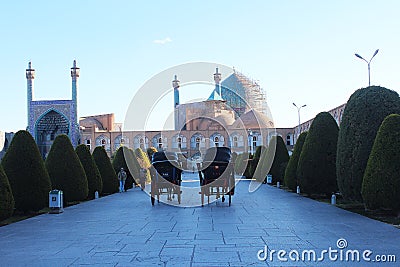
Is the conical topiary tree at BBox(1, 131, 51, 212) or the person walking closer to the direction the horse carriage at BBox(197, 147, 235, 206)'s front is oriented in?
the person walking

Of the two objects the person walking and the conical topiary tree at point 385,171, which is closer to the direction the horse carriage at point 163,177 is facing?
the person walking

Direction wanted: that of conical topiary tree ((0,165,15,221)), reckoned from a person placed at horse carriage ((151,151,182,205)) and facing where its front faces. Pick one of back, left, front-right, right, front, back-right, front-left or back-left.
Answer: back-left

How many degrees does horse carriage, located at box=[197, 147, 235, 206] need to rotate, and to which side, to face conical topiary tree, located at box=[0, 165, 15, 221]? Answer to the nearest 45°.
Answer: approximately 135° to its left

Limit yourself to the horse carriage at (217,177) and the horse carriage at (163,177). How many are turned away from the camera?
2

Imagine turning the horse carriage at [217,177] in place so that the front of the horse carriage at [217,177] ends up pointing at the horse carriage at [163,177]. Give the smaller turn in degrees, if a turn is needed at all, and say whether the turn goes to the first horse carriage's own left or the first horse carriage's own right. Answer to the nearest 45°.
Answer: approximately 90° to the first horse carriage's own left

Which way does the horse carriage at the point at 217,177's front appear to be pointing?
away from the camera

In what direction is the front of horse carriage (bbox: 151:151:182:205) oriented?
away from the camera

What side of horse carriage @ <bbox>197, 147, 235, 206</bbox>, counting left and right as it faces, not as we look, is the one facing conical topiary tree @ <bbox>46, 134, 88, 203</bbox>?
left

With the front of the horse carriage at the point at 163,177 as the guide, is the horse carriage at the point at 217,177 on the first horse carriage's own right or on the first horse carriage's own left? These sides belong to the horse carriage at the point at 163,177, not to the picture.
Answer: on the first horse carriage's own right

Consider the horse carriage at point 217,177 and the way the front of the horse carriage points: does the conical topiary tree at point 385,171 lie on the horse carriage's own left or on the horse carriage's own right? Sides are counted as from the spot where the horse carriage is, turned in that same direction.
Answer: on the horse carriage's own right

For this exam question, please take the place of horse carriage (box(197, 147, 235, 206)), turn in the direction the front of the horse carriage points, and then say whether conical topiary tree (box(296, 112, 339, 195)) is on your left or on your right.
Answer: on your right
